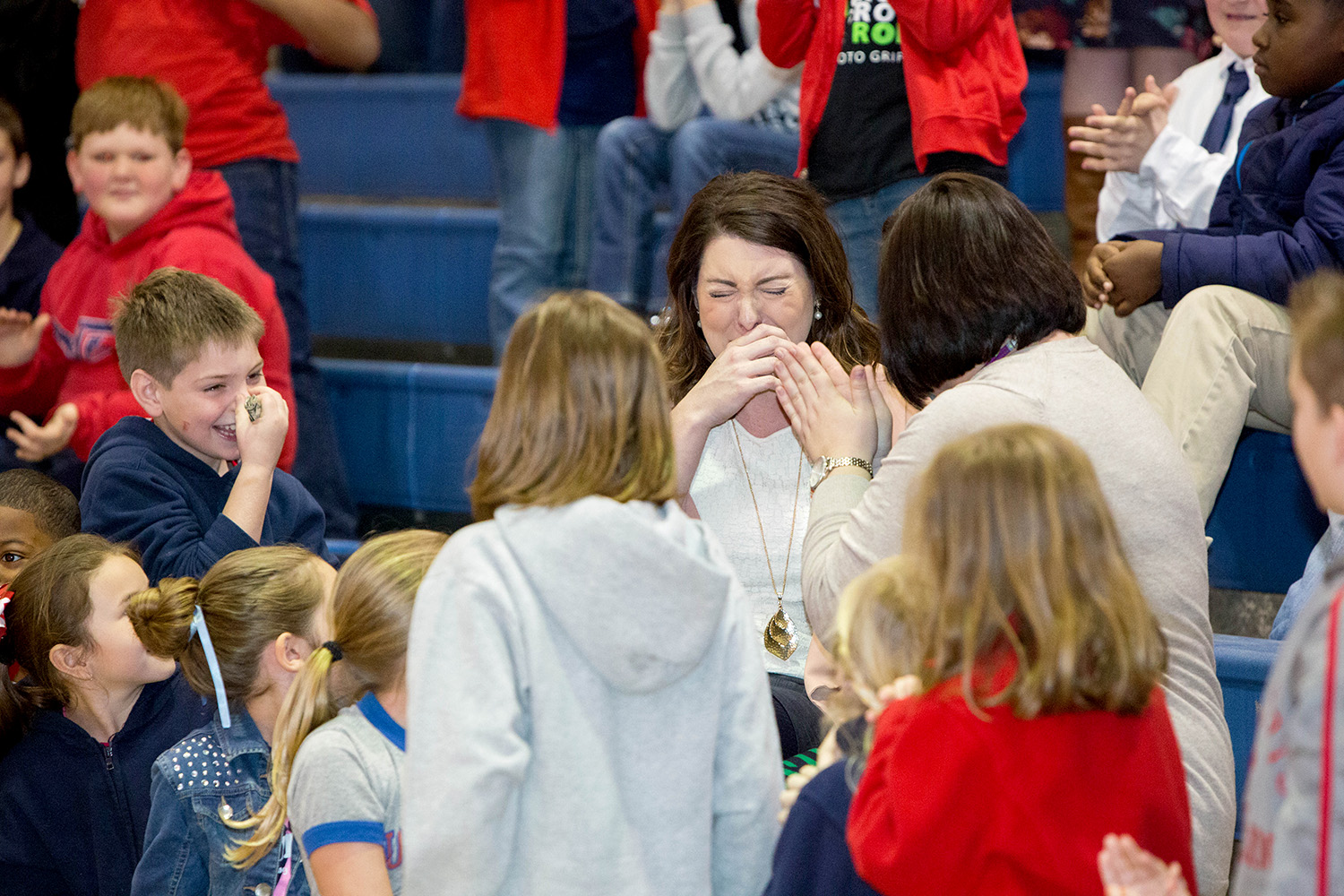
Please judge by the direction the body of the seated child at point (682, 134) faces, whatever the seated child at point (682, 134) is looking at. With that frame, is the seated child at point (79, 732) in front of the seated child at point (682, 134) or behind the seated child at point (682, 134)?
in front

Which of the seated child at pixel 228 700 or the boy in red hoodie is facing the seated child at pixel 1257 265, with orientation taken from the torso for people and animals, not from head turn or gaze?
the seated child at pixel 228 700

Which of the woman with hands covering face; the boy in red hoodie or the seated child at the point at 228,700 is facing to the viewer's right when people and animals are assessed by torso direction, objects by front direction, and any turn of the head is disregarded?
the seated child

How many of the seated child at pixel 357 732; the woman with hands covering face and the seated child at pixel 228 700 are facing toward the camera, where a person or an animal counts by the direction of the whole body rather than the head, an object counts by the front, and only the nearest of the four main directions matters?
1

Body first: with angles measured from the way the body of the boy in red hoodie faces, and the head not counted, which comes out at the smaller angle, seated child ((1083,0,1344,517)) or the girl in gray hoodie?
the girl in gray hoodie

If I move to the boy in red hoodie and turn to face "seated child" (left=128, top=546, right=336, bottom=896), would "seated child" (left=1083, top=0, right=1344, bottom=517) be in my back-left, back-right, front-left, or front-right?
front-left

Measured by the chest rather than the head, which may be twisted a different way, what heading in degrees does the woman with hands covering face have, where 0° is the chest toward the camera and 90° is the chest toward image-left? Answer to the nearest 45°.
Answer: approximately 0°

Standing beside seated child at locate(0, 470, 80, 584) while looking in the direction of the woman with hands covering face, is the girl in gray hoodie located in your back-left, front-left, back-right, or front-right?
front-right

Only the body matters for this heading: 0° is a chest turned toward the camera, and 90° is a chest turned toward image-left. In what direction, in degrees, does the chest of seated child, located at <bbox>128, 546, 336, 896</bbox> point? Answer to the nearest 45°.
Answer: approximately 270°

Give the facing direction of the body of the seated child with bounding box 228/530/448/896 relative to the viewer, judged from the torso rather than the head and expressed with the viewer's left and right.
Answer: facing to the right of the viewer

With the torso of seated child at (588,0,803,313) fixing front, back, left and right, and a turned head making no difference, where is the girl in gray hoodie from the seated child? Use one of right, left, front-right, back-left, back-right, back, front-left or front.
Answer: front-left

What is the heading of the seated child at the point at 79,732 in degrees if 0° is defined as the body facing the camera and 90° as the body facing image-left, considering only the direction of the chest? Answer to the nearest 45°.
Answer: approximately 315°

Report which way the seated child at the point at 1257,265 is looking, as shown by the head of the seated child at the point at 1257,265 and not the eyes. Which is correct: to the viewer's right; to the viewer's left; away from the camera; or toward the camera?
to the viewer's left

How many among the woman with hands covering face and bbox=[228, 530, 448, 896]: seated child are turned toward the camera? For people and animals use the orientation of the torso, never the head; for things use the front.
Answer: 1

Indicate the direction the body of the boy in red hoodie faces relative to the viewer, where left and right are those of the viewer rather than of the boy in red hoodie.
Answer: facing the viewer and to the left of the viewer

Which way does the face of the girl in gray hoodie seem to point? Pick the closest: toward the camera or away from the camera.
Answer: away from the camera
